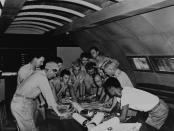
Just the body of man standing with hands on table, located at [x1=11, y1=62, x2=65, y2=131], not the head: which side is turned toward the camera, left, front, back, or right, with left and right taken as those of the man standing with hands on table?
right

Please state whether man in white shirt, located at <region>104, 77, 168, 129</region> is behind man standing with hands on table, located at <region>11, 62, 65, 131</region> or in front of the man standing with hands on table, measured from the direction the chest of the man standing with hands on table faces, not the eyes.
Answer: in front
